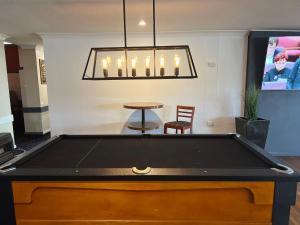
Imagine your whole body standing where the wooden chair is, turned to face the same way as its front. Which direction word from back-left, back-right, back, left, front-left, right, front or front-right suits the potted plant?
back-left

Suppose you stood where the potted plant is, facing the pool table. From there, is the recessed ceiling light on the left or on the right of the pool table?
right

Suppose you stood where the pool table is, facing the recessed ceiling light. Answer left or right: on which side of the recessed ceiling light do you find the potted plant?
right

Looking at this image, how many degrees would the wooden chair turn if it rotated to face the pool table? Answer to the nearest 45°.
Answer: approximately 45° to its left

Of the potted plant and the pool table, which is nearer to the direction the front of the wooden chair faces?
the pool table

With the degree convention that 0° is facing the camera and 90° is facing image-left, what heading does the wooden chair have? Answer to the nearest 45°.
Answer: approximately 45°
